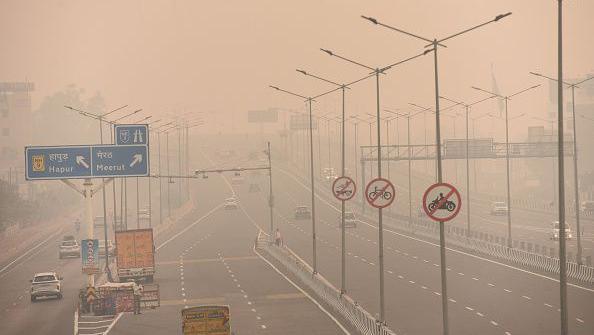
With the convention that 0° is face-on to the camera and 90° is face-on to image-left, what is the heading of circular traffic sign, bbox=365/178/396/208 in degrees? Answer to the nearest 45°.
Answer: approximately 0°

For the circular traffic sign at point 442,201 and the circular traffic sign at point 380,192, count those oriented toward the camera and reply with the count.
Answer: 2

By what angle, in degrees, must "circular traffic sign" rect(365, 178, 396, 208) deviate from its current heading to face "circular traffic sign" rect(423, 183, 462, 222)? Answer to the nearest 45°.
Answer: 0° — it already faces it

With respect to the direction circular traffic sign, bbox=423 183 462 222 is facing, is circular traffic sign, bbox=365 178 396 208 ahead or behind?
behind

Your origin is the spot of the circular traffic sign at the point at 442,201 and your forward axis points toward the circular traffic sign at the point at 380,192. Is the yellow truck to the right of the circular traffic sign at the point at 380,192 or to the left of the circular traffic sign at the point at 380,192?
left

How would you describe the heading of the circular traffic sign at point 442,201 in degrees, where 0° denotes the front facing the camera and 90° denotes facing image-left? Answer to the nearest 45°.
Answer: approximately 0°
